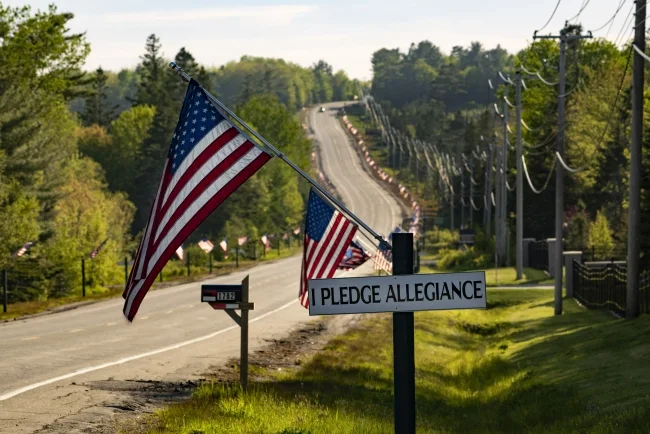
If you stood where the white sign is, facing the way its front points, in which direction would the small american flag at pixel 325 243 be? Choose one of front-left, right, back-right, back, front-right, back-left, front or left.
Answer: back

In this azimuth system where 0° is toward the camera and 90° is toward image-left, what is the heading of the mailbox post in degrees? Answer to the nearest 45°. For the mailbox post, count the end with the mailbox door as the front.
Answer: approximately 90°

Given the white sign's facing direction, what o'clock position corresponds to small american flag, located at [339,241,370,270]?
The small american flag is roughly at 6 o'clock from the white sign.

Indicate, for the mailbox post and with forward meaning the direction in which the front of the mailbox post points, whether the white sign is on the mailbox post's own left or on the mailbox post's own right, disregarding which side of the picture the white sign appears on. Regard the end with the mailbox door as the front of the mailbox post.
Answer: on the mailbox post's own left

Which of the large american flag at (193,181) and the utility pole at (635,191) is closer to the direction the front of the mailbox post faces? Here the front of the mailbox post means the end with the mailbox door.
the large american flag

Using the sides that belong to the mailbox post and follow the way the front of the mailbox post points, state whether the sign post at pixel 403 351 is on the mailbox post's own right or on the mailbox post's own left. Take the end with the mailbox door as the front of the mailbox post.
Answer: on the mailbox post's own left

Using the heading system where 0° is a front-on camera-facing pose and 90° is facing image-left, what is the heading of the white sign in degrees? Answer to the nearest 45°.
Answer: approximately 0°
